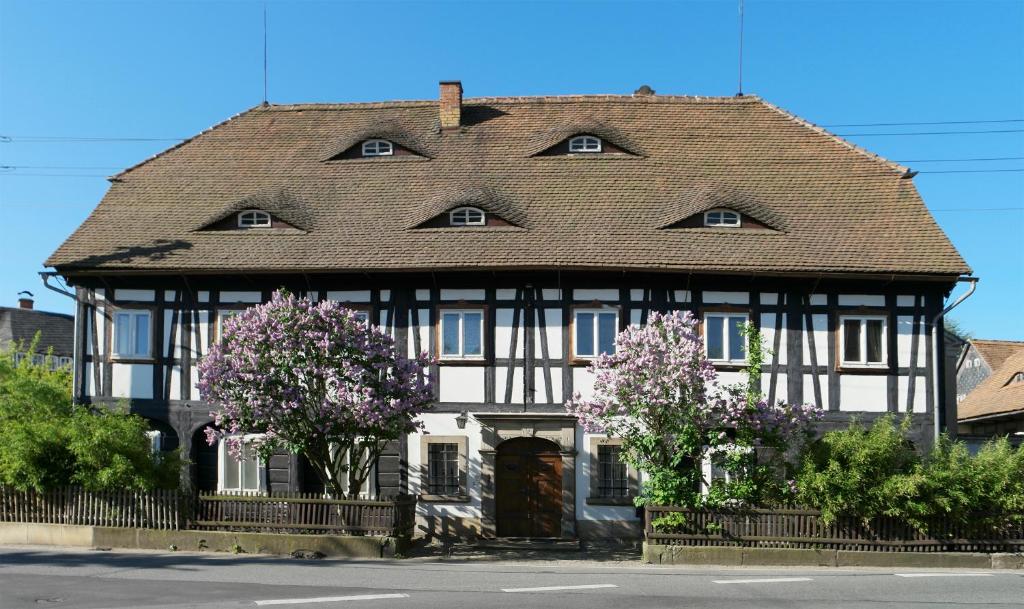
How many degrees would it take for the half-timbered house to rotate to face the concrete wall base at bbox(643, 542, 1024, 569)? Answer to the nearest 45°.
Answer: approximately 45° to its left

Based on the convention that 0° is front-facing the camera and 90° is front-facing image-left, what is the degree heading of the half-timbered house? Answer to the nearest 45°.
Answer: approximately 0°

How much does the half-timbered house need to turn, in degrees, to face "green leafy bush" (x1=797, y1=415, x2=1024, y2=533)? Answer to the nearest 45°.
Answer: approximately 45° to its left
